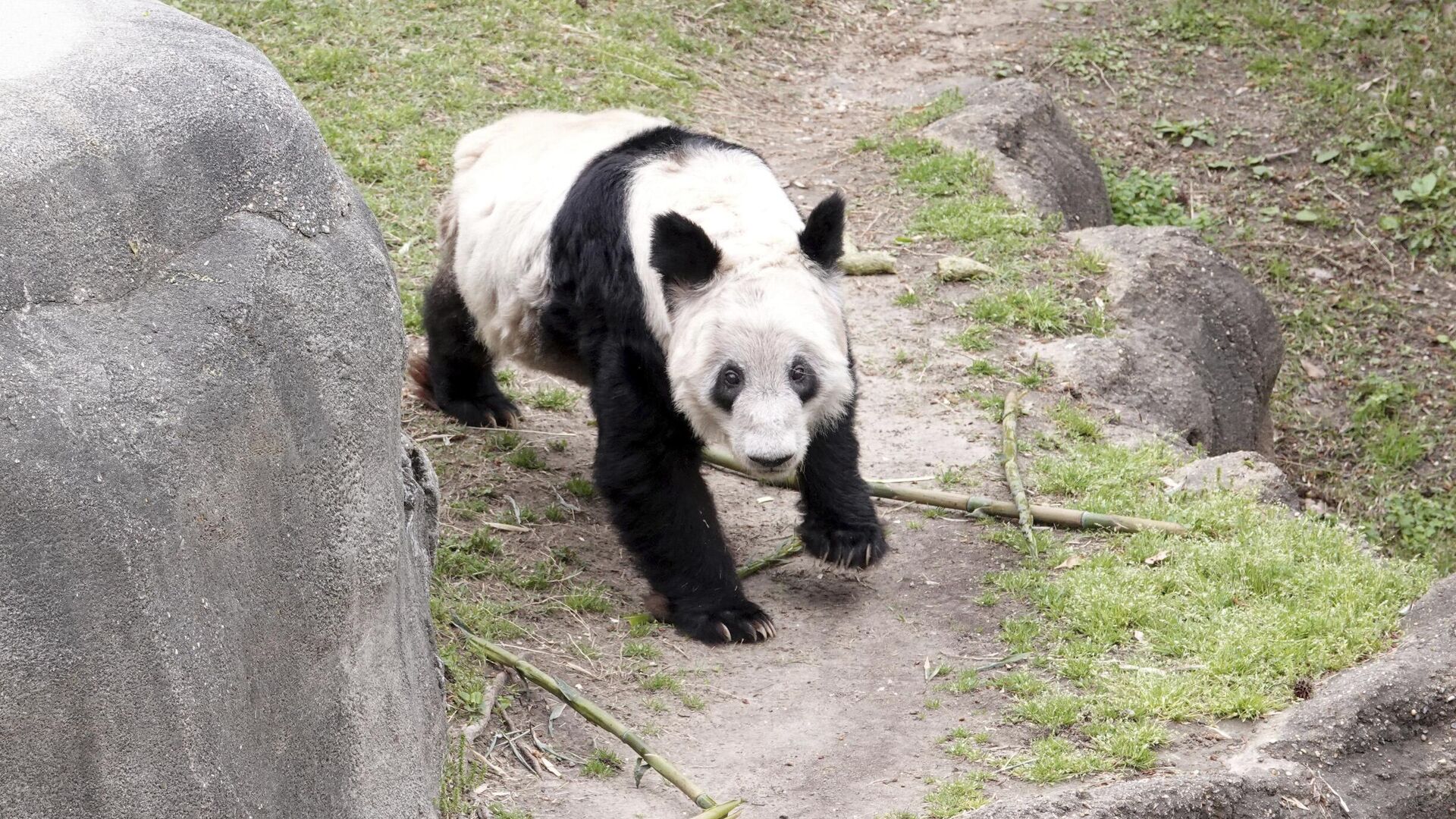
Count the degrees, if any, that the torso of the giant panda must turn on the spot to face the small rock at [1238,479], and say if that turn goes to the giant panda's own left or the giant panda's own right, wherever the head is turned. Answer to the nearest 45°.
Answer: approximately 45° to the giant panda's own left

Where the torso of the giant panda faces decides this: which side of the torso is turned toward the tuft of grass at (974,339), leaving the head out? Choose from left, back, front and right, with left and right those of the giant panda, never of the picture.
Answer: left

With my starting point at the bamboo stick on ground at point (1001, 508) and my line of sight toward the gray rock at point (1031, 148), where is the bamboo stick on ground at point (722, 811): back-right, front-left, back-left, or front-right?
back-left

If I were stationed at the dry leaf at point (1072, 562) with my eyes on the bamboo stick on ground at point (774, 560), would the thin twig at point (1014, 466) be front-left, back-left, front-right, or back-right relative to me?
front-right

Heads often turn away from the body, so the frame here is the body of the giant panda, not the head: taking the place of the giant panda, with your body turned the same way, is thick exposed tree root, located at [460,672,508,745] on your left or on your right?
on your right

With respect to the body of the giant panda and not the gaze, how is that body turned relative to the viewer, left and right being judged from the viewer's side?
facing the viewer and to the right of the viewer

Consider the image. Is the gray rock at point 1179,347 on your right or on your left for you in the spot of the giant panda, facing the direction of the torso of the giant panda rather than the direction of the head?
on your left

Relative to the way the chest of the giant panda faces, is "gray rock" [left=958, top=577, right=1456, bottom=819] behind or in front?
in front

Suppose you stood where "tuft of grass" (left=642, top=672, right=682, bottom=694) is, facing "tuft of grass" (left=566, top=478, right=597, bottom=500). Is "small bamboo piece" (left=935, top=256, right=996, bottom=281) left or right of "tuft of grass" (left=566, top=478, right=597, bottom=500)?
right

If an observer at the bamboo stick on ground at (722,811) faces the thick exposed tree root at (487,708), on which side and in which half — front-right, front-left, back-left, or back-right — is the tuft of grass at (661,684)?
front-right

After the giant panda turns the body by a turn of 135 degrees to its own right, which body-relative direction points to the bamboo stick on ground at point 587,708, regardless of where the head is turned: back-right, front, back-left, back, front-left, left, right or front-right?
left
